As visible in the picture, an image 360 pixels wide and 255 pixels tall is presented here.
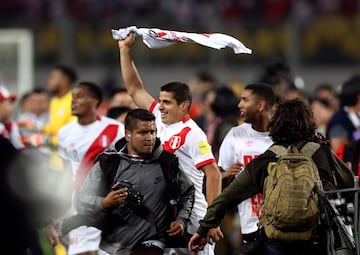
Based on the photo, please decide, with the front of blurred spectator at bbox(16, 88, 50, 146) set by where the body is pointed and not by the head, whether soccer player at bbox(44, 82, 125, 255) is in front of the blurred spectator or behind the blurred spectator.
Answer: in front

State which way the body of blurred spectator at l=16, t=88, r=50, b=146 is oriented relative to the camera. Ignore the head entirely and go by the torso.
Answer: toward the camera

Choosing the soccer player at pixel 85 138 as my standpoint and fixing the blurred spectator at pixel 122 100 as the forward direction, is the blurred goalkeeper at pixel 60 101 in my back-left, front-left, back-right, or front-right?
front-left

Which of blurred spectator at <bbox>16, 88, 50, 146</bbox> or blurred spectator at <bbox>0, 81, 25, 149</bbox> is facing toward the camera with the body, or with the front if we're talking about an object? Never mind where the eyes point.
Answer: blurred spectator at <bbox>16, 88, 50, 146</bbox>

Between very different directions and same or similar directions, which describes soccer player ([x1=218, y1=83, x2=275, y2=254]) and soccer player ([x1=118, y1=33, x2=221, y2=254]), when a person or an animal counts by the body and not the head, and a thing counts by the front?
same or similar directions

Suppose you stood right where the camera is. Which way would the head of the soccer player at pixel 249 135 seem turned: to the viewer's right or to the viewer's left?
to the viewer's left

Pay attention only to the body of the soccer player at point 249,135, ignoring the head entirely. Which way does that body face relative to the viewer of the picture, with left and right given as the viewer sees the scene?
facing the viewer and to the left of the viewer

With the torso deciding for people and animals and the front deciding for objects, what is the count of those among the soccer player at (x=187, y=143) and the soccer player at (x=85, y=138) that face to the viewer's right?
0

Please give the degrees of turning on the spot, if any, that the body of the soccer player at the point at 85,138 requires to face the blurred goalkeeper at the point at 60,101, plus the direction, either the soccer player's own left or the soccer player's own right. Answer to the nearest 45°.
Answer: approximately 135° to the soccer player's own right

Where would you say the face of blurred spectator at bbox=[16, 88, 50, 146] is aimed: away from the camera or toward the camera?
toward the camera
